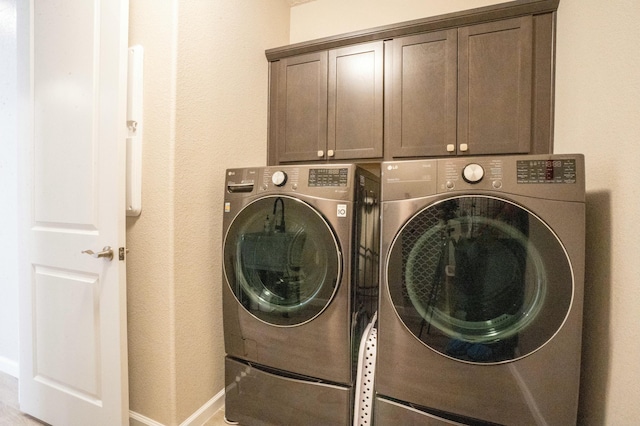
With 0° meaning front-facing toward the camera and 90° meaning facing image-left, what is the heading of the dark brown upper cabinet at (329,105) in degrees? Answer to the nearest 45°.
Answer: approximately 45°

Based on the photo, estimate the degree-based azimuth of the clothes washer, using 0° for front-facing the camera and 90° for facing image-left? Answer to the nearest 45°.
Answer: approximately 45°
